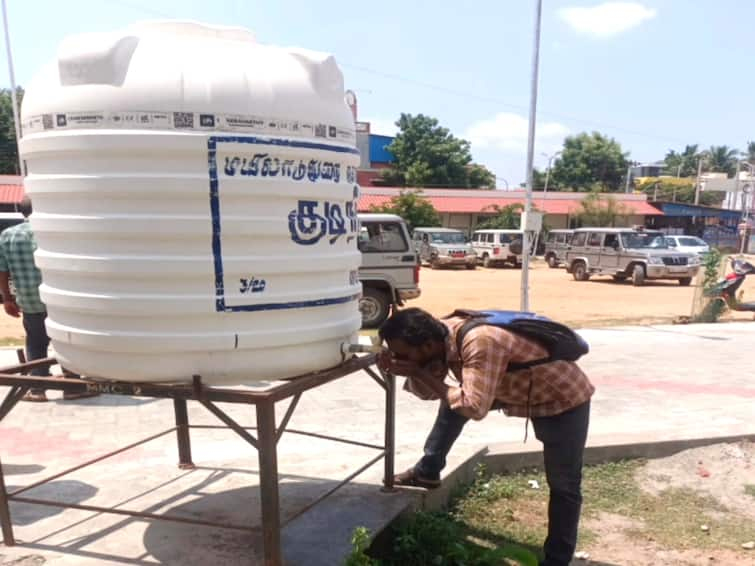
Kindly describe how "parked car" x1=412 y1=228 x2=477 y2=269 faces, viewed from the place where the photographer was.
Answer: facing the viewer and to the right of the viewer

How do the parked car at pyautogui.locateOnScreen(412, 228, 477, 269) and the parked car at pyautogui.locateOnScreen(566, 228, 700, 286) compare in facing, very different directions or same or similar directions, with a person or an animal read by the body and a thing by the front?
same or similar directions

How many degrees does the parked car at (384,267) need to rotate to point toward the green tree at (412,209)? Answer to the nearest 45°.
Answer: approximately 90° to its right

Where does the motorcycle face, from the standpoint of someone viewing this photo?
facing to the left of the viewer

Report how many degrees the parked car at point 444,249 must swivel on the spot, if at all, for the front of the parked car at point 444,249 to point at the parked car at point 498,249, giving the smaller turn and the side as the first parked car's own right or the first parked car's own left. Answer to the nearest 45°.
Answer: approximately 90° to the first parked car's own left

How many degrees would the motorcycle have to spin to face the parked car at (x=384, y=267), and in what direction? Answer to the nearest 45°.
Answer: approximately 45° to its left

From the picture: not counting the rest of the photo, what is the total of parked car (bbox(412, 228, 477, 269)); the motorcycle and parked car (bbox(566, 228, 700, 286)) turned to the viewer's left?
1

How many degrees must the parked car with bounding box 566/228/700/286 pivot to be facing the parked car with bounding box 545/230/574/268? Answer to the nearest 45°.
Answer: approximately 180°

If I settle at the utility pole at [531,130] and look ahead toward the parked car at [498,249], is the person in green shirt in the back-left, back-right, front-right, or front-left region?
back-left

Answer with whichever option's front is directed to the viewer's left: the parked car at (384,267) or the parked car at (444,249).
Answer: the parked car at (384,267)

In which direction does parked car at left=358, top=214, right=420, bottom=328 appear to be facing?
to the viewer's left

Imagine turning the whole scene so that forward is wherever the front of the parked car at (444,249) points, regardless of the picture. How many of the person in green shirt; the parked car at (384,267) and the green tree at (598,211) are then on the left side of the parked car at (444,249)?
1
